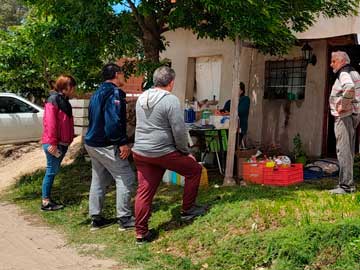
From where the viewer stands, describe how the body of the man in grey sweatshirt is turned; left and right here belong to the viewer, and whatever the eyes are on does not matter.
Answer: facing away from the viewer and to the right of the viewer

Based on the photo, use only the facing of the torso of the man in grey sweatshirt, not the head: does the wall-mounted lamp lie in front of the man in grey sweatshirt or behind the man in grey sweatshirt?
in front

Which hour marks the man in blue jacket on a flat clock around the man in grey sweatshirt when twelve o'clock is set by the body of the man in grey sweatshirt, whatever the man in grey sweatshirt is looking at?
The man in blue jacket is roughly at 9 o'clock from the man in grey sweatshirt.

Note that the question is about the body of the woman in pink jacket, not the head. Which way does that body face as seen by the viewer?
to the viewer's right

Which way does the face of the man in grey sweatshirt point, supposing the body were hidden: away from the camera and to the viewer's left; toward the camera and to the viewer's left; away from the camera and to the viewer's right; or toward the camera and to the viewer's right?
away from the camera and to the viewer's right
